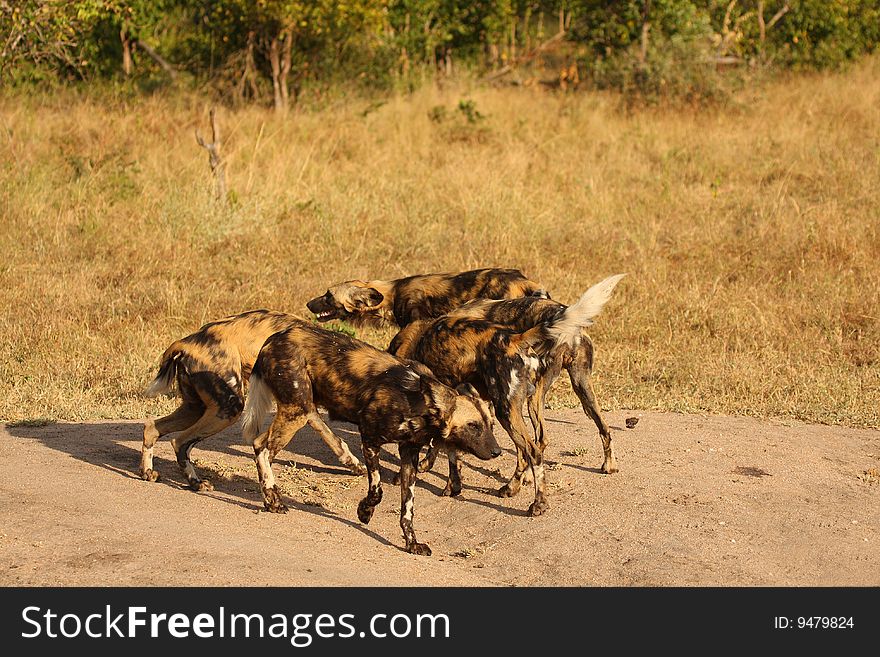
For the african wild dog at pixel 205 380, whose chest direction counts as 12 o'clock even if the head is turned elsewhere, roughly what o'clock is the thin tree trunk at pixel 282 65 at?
The thin tree trunk is roughly at 9 o'clock from the african wild dog.

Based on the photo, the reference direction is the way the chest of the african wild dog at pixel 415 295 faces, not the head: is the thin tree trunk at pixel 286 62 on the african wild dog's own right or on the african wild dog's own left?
on the african wild dog's own right

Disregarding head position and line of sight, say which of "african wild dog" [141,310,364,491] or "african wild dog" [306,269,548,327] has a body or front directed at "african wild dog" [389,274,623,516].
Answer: "african wild dog" [141,310,364,491]

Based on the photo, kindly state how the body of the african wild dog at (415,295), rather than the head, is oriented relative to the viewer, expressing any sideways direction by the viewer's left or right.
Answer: facing to the left of the viewer

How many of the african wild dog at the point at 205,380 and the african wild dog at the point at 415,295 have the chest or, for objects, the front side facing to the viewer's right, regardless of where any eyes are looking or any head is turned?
1

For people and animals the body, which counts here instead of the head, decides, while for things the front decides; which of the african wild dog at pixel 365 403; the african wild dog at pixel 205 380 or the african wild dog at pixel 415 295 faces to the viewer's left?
the african wild dog at pixel 415 295

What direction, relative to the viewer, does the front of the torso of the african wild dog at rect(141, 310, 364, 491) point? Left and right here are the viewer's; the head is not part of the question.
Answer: facing to the right of the viewer

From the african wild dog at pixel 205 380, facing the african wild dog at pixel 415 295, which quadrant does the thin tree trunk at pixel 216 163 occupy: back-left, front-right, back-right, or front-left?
front-left

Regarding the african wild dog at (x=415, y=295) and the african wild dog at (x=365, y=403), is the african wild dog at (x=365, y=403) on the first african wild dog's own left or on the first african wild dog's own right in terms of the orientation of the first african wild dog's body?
on the first african wild dog's own left

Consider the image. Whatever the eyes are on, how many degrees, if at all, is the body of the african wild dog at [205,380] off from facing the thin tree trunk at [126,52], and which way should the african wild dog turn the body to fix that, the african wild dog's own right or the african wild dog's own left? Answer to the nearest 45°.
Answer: approximately 90° to the african wild dog's own left

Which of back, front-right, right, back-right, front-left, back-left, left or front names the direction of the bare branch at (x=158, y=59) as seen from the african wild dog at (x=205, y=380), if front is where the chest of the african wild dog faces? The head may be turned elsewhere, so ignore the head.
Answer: left

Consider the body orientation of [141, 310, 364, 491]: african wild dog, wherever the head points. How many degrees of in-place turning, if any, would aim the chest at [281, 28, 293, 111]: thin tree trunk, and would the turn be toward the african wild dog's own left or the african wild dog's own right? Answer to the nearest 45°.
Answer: approximately 90° to the african wild dog's own left

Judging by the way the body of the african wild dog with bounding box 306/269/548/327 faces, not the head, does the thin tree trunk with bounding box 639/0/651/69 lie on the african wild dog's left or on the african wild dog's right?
on the african wild dog's right

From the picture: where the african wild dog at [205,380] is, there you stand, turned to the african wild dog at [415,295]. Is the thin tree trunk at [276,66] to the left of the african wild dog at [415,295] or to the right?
left

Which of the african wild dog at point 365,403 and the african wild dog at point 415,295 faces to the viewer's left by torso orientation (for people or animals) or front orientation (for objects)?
the african wild dog at point 415,295

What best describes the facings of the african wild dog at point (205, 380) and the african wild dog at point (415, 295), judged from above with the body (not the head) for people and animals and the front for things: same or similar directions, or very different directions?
very different directions

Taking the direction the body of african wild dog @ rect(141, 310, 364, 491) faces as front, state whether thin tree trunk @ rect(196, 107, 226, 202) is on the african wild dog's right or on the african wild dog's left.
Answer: on the african wild dog's left

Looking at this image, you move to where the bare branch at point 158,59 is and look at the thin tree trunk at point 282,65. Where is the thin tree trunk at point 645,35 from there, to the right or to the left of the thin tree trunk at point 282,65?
left

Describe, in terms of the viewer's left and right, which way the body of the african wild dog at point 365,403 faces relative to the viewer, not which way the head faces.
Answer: facing the viewer and to the right of the viewer
